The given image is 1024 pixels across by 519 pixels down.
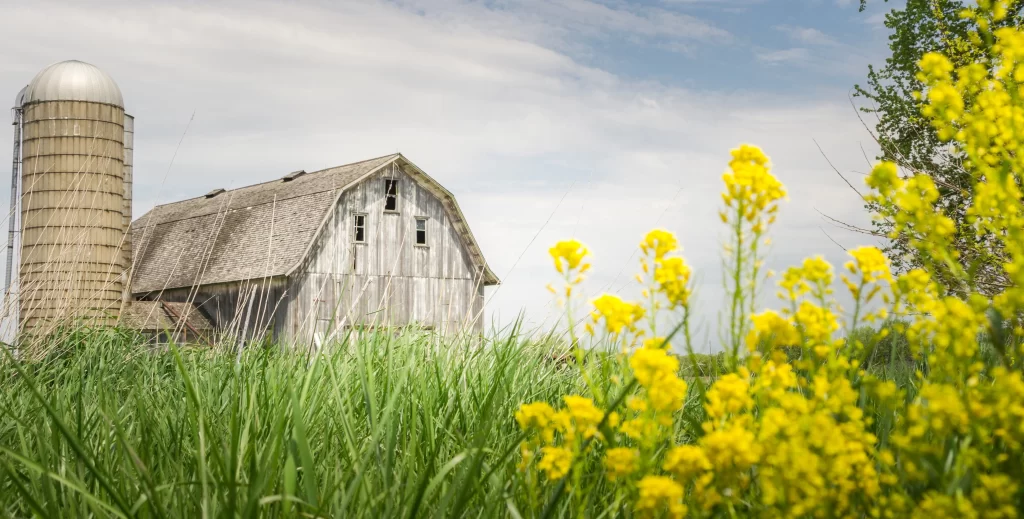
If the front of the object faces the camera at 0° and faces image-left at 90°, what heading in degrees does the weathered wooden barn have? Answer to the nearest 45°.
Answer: approximately 315°

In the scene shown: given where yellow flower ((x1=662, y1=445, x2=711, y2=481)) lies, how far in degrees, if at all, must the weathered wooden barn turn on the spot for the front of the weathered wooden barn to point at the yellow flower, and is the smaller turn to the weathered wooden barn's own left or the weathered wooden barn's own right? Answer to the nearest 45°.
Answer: approximately 45° to the weathered wooden barn's own right

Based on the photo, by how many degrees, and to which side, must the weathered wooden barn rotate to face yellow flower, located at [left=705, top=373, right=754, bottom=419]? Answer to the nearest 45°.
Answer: approximately 45° to its right

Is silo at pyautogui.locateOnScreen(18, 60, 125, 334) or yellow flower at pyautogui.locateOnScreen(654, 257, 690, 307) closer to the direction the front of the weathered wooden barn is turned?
the yellow flower

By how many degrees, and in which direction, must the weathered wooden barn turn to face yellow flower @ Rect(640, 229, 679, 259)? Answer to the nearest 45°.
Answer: approximately 45° to its right

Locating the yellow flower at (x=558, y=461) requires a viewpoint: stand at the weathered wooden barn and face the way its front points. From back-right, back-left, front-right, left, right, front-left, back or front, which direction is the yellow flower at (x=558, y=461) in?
front-right

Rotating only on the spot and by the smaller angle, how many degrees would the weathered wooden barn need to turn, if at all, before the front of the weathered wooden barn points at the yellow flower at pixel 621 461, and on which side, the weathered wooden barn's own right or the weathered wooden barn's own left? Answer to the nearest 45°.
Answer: approximately 45° to the weathered wooden barn's own right

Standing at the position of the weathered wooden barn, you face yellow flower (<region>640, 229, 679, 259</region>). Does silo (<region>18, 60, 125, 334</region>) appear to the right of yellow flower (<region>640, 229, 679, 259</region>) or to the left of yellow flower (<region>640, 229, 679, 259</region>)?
right

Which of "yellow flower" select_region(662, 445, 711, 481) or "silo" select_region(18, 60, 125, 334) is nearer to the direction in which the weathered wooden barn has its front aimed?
the yellow flower
